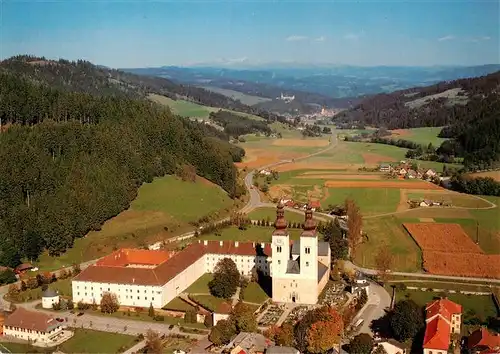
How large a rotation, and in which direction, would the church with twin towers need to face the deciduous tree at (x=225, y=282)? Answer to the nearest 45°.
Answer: approximately 90° to its right

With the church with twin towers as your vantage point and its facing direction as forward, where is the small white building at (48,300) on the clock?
The small white building is roughly at 3 o'clock from the church with twin towers.

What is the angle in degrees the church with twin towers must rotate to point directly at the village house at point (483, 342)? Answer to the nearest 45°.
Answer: approximately 45° to its left

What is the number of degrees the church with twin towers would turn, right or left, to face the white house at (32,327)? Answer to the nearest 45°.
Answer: approximately 45° to its right

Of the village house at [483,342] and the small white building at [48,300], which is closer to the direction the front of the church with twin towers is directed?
the village house

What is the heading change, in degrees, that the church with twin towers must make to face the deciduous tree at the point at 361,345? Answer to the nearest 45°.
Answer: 0° — it already faces it

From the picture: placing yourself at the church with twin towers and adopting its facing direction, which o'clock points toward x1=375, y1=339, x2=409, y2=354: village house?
The village house is roughly at 11 o'clock from the church with twin towers.

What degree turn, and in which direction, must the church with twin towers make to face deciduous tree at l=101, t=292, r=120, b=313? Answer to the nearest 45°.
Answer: approximately 90° to its right

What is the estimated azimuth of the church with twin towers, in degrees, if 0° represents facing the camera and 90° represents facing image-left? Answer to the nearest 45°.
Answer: approximately 0°

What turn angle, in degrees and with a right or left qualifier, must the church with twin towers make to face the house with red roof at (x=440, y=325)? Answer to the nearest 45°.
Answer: approximately 45° to its left
